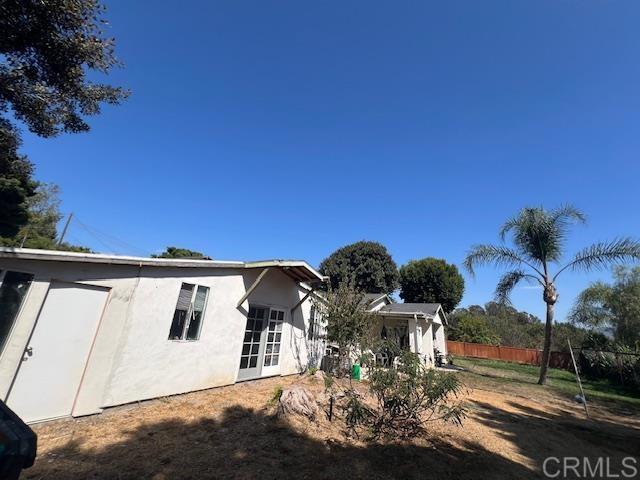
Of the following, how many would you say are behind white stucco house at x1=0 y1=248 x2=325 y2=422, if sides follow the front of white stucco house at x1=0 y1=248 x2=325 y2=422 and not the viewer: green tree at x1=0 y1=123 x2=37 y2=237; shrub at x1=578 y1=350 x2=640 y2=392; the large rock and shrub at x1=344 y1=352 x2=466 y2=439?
1

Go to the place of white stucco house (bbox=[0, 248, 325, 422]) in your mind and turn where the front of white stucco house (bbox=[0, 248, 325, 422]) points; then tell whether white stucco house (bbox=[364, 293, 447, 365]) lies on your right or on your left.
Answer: on your left

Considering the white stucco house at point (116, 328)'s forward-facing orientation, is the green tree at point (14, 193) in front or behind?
behind

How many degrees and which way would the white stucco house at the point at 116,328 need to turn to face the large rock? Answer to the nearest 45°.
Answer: approximately 45° to its left

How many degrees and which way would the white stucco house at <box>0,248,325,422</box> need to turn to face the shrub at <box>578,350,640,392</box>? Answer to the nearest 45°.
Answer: approximately 45° to its left

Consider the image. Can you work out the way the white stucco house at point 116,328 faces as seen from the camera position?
facing the viewer and to the right of the viewer

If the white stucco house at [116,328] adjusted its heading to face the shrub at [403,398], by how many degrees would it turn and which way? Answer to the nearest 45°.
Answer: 0° — it already faces it

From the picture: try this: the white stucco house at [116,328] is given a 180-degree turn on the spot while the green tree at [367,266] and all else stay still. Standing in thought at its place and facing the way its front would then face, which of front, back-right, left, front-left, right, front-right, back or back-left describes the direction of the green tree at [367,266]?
right

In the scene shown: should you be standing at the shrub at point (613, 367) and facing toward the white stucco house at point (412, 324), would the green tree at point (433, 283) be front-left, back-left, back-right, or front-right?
front-right

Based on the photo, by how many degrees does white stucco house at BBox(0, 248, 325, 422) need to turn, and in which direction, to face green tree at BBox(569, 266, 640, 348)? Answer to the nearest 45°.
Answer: approximately 45° to its left

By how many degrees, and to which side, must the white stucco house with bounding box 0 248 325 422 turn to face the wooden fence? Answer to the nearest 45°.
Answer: approximately 45° to its left

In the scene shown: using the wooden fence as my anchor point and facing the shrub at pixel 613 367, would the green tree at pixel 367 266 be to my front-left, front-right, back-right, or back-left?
back-right

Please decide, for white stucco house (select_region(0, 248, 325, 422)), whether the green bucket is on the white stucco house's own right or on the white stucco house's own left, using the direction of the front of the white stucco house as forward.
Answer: on the white stucco house's own left

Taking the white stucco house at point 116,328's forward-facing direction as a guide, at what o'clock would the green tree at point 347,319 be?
The green tree is roughly at 10 o'clock from the white stucco house.
